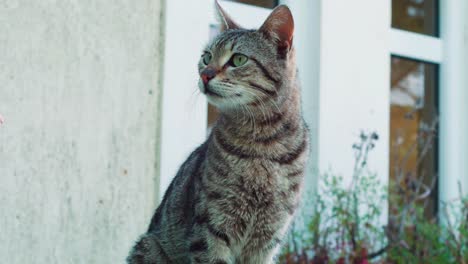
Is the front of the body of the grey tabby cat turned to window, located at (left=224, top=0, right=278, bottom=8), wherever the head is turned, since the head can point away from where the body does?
no
